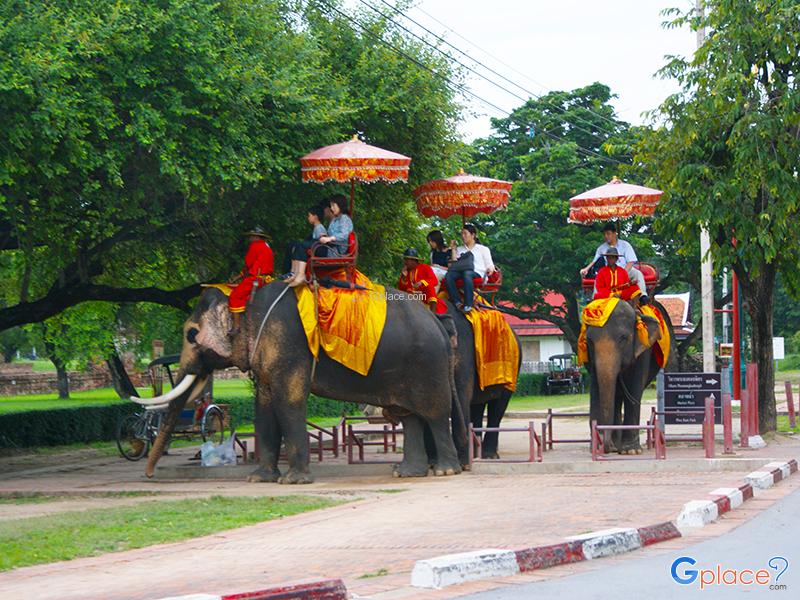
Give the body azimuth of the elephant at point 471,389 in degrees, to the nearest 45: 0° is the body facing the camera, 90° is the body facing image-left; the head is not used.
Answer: approximately 45°

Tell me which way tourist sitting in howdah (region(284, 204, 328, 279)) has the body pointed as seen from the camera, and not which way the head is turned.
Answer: to the viewer's left

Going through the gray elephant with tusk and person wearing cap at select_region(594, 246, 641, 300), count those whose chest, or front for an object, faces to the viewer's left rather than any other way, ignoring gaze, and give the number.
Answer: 1

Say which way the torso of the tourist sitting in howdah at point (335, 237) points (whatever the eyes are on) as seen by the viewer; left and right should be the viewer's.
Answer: facing to the left of the viewer

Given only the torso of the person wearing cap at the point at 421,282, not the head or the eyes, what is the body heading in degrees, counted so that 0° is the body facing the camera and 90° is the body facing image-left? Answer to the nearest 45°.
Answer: approximately 45°

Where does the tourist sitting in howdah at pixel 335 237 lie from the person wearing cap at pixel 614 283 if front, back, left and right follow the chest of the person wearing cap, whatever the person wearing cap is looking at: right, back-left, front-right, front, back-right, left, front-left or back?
front-right

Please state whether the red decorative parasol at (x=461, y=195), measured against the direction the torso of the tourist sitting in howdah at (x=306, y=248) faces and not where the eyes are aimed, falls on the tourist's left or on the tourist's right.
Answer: on the tourist's right

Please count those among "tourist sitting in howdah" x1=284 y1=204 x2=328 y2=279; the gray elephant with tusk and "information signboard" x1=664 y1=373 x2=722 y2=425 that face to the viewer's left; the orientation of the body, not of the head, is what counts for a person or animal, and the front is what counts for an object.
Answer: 2

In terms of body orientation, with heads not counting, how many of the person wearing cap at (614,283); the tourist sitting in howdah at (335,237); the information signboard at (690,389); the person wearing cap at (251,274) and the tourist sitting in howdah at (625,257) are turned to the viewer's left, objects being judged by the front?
2

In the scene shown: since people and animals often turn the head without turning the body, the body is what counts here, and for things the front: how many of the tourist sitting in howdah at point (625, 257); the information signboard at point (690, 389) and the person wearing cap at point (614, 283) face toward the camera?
3

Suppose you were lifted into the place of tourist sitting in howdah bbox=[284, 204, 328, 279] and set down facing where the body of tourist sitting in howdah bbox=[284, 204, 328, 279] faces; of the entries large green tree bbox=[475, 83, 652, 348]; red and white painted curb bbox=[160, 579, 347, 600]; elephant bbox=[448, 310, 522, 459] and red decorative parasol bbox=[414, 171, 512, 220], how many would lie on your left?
1

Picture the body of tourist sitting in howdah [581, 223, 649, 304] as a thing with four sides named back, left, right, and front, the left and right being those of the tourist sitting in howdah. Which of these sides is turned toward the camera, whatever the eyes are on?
front

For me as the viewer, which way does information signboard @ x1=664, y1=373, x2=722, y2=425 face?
facing the viewer

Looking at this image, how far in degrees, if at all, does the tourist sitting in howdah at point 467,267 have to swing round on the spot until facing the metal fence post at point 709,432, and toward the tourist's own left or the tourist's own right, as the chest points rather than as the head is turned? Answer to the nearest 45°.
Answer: approximately 135° to the tourist's own left
